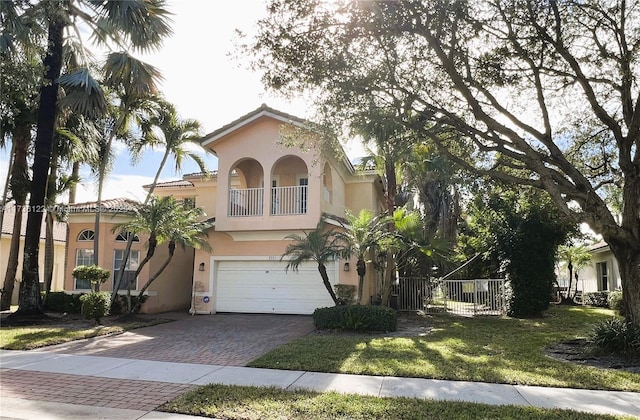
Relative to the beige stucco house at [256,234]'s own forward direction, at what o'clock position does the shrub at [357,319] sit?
The shrub is roughly at 11 o'clock from the beige stucco house.

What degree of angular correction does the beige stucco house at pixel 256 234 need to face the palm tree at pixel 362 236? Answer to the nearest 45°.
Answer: approximately 45° to its left

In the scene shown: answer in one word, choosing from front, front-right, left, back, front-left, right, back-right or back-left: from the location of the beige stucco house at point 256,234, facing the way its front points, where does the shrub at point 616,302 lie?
left

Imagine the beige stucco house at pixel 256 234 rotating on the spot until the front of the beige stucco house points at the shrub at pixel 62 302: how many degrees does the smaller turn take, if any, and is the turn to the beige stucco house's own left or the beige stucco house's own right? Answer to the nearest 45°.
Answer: approximately 90° to the beige stucco house's own right

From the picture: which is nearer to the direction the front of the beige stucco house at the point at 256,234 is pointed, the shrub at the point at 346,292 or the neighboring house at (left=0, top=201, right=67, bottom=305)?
the shrub

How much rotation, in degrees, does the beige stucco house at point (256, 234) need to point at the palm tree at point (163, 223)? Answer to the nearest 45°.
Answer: approximately 45° to its right

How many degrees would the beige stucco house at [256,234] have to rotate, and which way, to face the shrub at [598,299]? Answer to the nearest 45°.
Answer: approximately 90° to its left

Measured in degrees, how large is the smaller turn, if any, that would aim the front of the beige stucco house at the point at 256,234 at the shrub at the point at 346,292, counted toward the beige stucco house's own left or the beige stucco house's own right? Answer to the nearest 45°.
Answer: approximately 45° to the beige stucco house's own left

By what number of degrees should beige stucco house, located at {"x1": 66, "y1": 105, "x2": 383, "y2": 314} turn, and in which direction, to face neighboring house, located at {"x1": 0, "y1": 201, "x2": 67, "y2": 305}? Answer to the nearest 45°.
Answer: approximately 135° to its right

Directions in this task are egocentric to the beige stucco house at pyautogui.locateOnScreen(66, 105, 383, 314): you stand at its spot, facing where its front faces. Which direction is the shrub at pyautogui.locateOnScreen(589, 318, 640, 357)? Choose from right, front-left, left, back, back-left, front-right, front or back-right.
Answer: front-left

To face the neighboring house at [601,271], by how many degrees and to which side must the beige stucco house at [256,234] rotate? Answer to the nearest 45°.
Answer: approximately 90° to its left

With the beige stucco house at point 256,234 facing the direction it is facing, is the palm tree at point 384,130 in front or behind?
in front

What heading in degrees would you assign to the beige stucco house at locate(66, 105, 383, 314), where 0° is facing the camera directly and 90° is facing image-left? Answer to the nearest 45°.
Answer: approximately 0°
